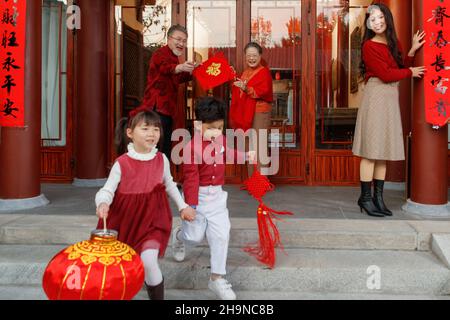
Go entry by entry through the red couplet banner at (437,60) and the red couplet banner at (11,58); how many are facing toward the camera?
2

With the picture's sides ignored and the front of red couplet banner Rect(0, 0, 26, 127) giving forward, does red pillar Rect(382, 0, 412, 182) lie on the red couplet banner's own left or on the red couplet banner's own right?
on the red couplet banner's own left

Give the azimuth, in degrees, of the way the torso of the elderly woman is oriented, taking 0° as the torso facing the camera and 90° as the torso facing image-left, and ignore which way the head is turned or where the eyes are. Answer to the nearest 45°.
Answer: approximately 45°

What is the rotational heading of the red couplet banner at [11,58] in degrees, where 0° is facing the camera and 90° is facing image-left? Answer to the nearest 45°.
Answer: approximately 0°

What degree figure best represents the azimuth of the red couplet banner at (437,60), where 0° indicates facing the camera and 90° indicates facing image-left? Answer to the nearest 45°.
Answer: approximately 0°

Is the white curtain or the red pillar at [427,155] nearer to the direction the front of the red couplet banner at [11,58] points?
the red pillar
